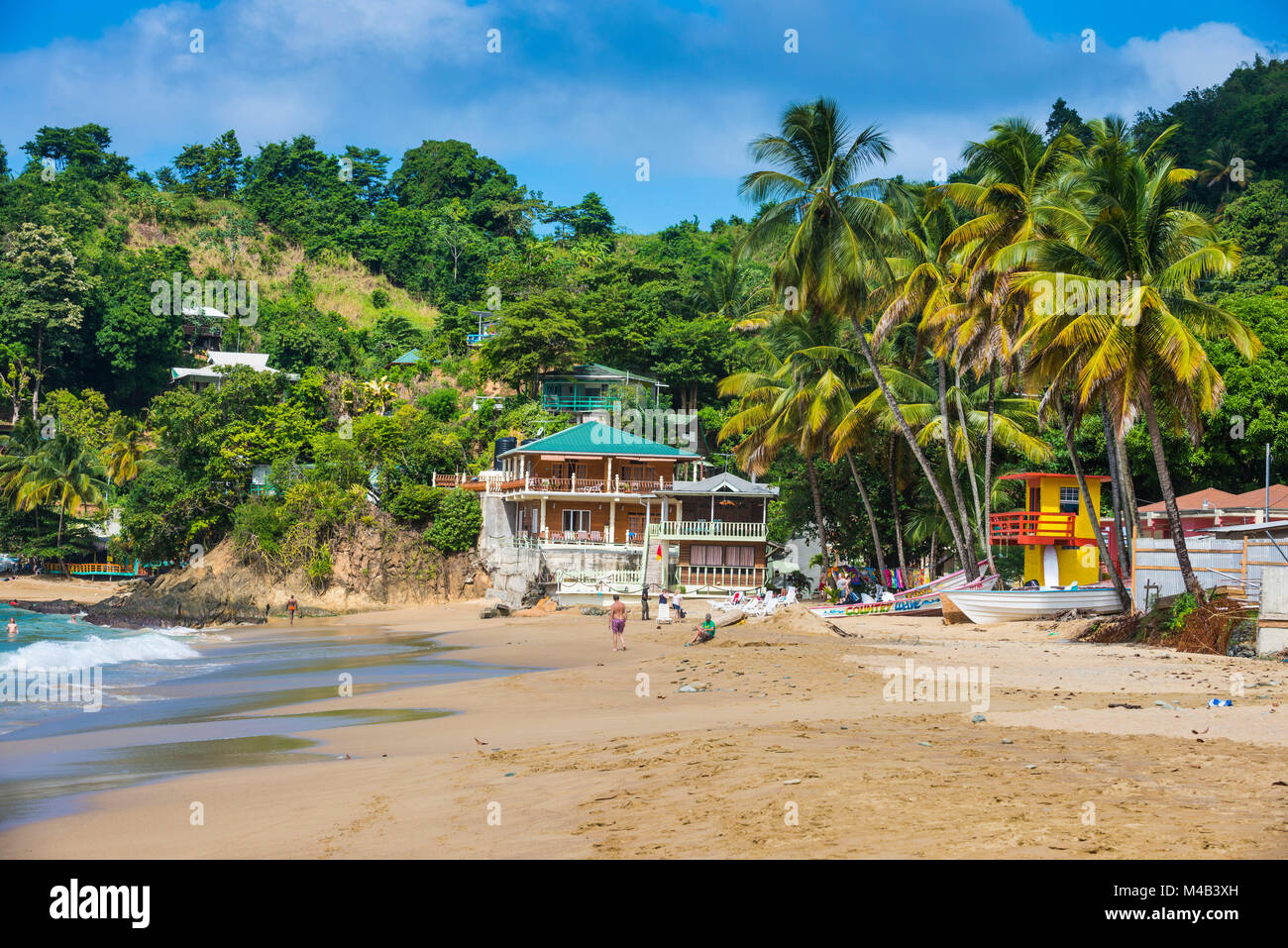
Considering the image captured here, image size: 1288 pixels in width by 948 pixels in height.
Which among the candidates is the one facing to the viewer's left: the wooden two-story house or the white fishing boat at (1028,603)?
the white fishing boat

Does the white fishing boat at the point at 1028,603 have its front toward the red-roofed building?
no

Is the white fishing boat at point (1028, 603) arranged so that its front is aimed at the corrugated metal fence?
no

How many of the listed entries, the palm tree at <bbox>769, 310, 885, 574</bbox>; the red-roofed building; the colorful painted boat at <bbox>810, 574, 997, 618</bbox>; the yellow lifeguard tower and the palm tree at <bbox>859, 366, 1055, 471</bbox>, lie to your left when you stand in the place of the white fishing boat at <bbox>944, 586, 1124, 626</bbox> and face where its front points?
0

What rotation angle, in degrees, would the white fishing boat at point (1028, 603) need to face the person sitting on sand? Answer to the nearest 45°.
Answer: approximately 45° to its left

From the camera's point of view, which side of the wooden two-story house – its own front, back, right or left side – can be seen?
front

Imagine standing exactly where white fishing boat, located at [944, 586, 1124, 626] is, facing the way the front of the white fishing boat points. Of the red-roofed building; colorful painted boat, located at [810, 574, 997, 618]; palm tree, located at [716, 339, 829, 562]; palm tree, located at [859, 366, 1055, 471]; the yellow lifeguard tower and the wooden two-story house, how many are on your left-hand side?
0

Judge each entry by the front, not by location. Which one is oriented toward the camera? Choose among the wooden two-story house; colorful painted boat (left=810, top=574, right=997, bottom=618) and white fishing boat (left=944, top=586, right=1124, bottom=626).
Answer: the wooden two-story house

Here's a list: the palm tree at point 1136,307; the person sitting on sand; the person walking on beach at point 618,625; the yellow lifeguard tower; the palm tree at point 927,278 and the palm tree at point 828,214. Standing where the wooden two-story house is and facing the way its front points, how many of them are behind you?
0

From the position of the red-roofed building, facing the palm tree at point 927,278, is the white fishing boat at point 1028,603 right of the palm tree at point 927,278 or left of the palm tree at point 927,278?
left

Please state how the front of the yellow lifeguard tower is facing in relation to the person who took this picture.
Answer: facing the viewer and to the left of the viewer

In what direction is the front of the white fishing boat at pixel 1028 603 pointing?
to the viewer's left

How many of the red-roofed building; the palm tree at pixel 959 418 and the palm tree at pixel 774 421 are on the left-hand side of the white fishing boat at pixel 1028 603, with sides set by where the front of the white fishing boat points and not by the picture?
0

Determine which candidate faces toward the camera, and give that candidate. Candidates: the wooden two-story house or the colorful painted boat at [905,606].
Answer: the wooden two-story house
